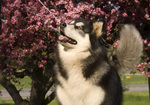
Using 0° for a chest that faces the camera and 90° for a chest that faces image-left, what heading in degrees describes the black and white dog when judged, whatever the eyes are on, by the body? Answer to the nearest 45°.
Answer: approximately 45°

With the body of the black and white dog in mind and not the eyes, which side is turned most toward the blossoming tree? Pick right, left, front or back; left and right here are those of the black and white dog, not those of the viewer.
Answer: right
